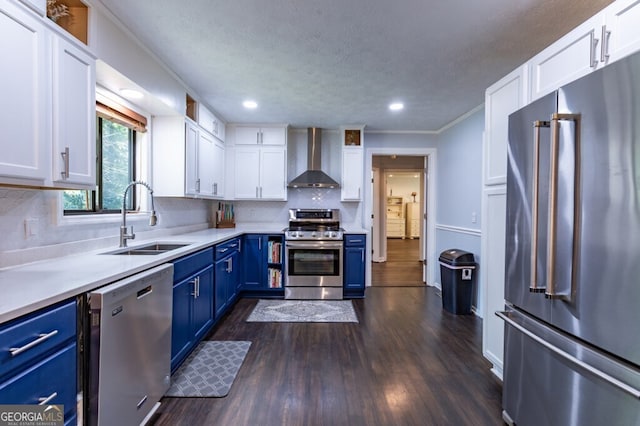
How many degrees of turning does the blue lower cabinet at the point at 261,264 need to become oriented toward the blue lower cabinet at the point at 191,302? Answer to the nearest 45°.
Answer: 0° — it already faces it

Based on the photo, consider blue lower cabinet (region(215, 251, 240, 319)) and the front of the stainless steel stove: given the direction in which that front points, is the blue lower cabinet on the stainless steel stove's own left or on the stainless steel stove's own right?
on the stainless steel stove's own right

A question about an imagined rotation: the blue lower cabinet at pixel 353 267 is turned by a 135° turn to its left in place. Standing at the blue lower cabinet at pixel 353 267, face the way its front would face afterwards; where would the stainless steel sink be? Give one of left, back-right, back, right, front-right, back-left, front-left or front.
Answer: back

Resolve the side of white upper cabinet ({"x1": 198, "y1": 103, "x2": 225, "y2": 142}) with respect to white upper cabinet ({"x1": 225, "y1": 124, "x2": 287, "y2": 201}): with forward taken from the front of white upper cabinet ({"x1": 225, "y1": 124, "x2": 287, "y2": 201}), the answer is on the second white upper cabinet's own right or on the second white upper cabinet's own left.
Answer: on the second white upper cabinet's own right

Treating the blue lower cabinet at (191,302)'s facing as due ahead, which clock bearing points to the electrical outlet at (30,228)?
The electrical outlet is roughly at 4 o'clock from the blue lower cabinet.

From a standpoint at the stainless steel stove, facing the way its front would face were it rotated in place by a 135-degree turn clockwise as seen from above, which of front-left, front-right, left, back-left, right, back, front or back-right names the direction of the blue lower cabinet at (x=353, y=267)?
back-right

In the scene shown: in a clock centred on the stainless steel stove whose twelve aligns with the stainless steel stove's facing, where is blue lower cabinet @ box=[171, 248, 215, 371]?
The blue lower cabinet is roughly at 1 o'clock from the stainless steel stove.

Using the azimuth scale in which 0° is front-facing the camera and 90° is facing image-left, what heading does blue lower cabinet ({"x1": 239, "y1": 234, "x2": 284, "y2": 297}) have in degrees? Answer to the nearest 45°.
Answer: approximately 0°

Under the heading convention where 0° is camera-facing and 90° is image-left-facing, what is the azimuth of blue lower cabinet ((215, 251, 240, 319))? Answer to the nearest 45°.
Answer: approximately 315°

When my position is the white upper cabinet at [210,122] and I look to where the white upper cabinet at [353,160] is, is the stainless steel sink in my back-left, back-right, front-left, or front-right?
back-right
